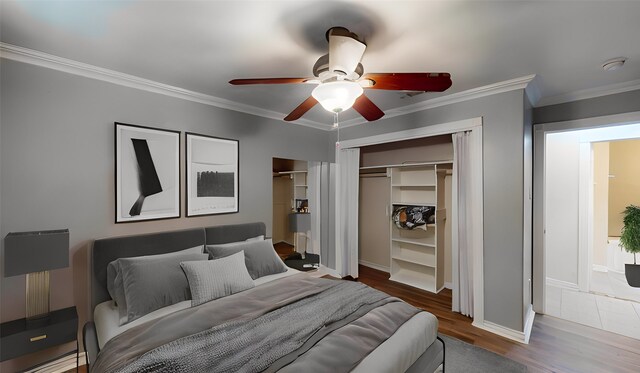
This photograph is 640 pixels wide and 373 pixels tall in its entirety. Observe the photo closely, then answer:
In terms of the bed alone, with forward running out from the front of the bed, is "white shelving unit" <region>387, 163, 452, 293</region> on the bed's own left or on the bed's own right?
on the bed's own left

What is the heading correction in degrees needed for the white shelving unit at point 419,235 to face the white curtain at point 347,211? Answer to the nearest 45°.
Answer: approximately 45° to its right

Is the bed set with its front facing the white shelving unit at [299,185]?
no

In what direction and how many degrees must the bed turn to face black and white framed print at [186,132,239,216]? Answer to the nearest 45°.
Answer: approximately 135° to its left

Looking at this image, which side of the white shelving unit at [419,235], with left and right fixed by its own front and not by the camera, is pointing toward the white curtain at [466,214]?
left

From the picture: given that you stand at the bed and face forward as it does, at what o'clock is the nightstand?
The nightstand is roughly at 5 o'clock from the bed.

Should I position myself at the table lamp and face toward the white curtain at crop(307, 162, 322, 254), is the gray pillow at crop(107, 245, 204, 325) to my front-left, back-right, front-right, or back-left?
front-right

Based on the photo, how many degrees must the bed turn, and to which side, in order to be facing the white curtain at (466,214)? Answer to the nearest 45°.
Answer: approximately 45° to its left

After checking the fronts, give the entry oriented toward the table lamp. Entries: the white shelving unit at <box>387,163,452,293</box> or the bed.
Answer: the white shelving unit

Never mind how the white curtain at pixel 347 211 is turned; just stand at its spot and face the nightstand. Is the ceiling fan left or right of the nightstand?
left

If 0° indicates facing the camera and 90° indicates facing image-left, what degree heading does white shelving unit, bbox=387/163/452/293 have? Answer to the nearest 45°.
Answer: approximately 45°

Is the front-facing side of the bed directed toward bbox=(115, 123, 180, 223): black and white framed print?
no

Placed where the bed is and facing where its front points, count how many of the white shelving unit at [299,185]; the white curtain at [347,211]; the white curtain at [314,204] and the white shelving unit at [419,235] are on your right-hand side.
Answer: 0

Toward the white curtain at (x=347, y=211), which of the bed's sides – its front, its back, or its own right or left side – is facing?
left

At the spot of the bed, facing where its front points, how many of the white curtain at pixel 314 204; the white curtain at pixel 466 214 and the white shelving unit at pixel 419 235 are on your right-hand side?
0

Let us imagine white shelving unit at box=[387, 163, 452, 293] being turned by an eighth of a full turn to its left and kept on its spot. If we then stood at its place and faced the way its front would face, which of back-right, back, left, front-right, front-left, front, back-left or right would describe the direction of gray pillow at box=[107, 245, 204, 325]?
front-right

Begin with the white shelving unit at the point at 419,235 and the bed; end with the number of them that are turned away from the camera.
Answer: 0

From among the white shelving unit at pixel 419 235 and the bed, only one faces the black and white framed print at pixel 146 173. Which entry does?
the white shelving unit

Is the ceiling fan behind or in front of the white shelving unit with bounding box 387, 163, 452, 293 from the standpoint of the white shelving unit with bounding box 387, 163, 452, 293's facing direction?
in front

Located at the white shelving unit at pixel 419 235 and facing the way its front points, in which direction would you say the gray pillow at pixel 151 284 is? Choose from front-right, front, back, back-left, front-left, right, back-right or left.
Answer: front

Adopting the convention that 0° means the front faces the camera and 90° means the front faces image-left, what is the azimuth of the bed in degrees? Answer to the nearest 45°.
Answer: approximately 315°

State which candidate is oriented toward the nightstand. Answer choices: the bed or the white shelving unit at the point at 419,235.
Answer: the white shelving unit
